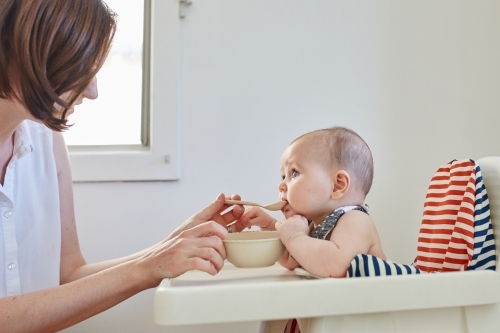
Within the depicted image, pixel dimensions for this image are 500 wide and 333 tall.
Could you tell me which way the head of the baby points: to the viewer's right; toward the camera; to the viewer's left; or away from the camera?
to the viewer's left

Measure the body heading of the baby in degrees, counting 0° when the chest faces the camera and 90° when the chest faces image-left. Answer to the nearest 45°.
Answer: approximately 90°

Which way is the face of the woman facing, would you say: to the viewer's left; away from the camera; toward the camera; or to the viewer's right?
to the viewer's right

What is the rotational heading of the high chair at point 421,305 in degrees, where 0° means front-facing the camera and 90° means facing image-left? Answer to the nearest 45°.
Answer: approximately 90°
